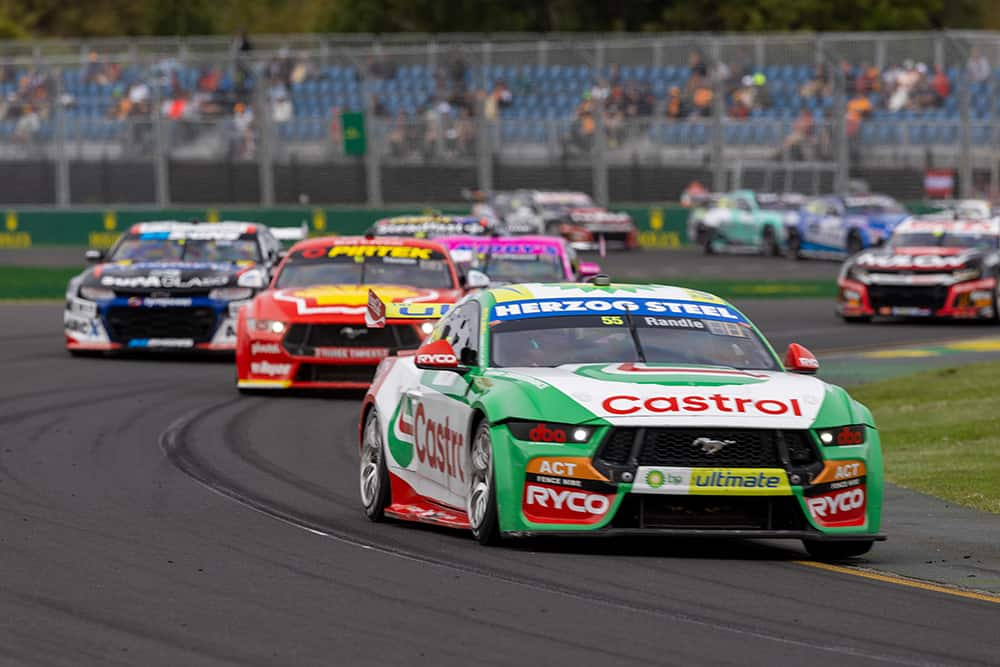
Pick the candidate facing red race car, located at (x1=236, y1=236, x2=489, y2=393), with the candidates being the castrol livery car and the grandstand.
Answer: the grandstand

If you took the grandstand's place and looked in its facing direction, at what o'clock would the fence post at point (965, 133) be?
The fence post is roughly at 9 o'clock from the grandstand.

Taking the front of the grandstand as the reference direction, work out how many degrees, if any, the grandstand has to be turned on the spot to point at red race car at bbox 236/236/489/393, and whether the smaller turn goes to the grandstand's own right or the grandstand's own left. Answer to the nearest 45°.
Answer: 0° — it already faces it

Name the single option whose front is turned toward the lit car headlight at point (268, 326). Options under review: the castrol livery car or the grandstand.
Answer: the grandstand

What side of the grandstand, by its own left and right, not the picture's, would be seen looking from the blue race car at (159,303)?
front

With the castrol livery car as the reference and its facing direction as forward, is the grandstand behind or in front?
behind

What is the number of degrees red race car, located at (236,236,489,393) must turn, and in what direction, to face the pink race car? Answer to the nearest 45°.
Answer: approximately 135° to its left

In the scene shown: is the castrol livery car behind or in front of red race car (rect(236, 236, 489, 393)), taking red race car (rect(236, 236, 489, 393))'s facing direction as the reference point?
in front

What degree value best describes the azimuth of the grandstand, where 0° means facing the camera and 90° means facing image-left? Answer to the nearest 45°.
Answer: approximately 0°

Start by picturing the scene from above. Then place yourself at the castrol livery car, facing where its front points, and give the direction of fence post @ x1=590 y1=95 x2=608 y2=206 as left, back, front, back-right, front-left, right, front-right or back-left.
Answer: back
